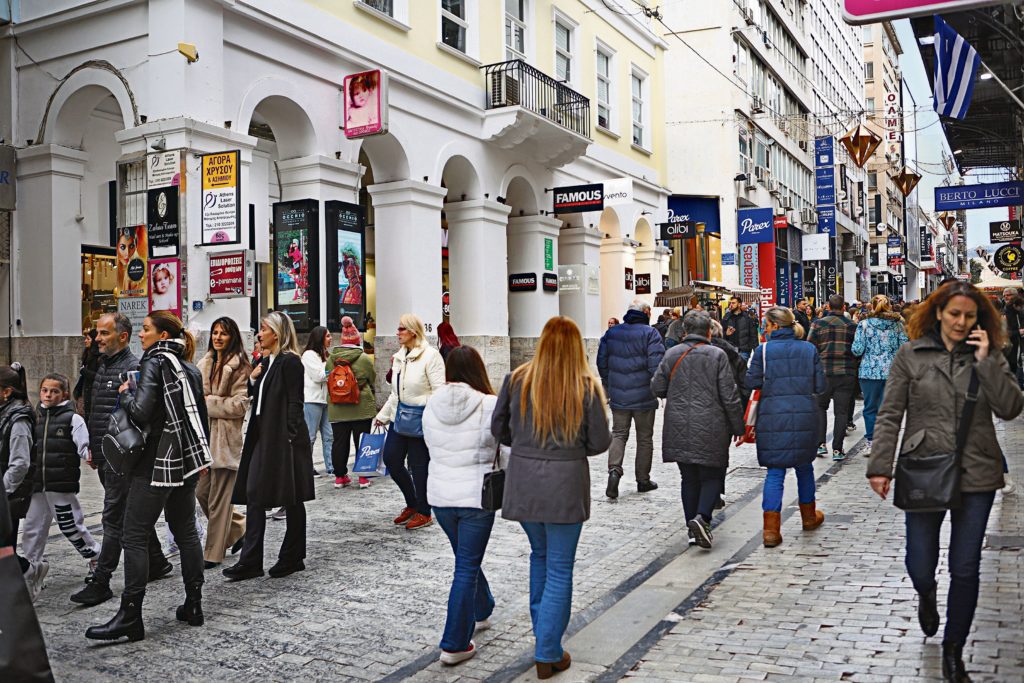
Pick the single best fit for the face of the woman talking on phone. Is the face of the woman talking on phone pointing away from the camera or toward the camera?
toward the camera

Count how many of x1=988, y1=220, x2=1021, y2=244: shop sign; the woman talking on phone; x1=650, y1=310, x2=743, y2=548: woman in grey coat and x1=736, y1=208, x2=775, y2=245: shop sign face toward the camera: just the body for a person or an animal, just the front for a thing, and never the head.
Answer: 3

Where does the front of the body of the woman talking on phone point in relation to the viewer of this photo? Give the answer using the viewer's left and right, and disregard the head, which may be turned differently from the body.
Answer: facing the viewer

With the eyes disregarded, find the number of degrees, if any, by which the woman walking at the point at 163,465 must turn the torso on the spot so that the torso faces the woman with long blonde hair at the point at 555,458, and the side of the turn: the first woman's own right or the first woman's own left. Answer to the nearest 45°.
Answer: approximately 135° to the first woman's own left

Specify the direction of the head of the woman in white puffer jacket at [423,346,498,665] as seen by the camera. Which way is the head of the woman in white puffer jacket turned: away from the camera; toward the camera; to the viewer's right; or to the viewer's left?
away from the camera

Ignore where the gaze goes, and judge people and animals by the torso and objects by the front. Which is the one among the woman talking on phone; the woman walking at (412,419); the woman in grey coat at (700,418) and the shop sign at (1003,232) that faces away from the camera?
the woman in grey coat

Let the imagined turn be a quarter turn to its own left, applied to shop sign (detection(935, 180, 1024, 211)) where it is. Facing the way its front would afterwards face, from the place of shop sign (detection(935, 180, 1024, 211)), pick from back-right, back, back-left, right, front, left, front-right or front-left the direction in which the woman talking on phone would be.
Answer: right

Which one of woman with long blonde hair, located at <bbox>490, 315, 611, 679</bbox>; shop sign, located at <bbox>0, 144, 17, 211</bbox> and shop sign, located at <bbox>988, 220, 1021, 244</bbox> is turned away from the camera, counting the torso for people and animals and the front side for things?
the woman with long blonde hair

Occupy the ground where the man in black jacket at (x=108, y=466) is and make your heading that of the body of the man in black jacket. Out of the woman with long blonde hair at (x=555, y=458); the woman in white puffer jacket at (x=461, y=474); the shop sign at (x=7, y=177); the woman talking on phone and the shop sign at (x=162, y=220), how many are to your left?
3

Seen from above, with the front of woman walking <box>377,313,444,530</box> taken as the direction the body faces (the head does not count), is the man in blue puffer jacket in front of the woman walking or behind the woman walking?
behind

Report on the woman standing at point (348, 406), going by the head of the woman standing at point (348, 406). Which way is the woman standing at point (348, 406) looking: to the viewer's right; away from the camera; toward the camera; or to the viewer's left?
away from the camera
